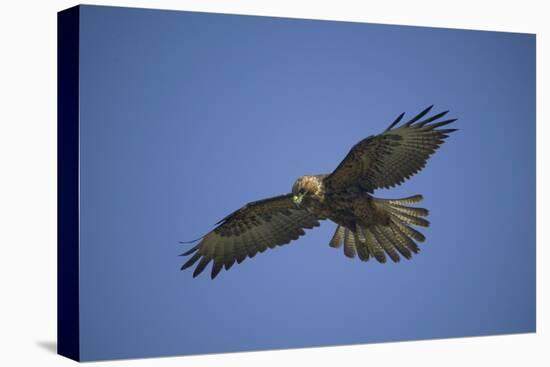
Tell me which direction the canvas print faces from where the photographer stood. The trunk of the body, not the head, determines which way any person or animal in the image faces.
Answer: facing the viewer and to the right of the viewer
